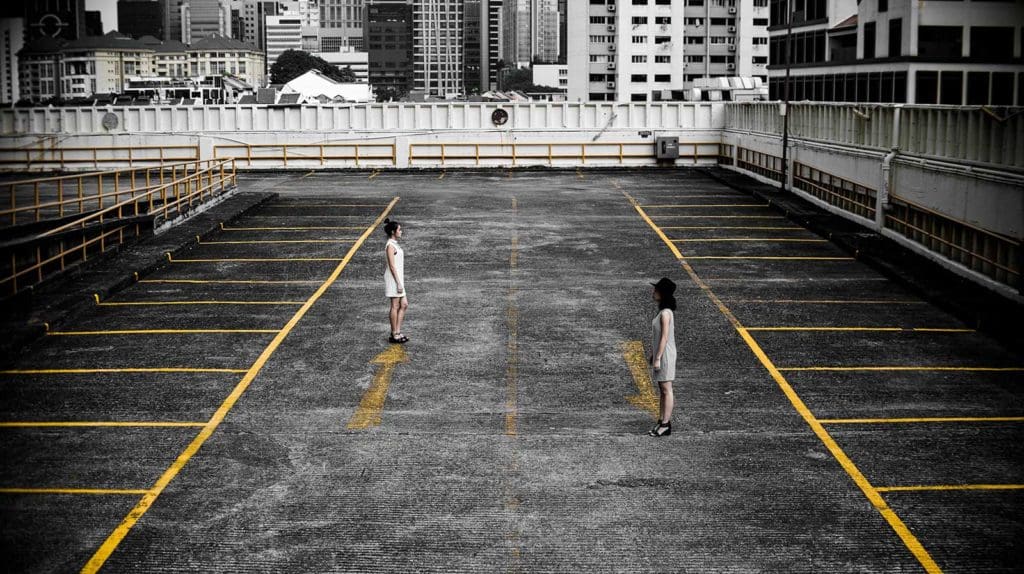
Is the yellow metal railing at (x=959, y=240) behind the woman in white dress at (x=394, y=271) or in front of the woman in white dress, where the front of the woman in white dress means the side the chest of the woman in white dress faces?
in front

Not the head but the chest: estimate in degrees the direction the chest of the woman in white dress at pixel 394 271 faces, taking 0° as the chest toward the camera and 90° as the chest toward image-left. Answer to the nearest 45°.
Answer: approximately 270°

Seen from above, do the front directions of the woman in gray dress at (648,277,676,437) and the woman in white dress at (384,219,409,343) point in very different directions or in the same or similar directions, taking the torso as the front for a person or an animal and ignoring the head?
very different directions

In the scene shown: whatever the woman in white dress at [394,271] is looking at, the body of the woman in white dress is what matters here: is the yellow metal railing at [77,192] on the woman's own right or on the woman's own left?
on the woman's own left

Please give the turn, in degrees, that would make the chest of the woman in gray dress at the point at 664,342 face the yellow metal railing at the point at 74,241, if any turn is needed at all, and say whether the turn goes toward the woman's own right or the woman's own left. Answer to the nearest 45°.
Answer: approximately 45° to the woman's own right

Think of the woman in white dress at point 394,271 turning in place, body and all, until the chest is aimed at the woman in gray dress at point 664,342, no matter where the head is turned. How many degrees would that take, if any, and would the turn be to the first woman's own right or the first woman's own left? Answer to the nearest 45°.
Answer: approximately 45° to the first woman's own right

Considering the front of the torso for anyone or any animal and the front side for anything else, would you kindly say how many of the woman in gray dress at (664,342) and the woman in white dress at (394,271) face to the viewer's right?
1

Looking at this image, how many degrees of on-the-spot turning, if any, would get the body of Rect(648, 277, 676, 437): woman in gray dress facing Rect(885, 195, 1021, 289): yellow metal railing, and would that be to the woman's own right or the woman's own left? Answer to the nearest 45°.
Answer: approximately 135° to the woman's own right

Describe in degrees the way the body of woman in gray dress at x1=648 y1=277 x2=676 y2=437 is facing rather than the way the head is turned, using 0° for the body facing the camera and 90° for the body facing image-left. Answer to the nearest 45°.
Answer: approximately 90°

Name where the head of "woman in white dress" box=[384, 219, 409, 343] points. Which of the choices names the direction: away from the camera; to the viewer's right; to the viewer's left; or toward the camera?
to the viewer's right
